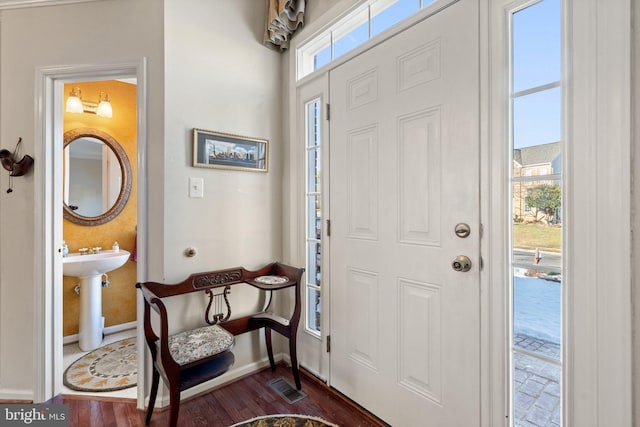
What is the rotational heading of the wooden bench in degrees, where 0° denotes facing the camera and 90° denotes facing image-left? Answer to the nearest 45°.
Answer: approximately 315°

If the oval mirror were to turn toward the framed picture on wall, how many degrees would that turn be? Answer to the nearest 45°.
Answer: approximately 45° to its left

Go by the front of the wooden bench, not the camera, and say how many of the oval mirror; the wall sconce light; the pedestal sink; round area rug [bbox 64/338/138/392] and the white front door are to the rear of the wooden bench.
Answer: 4

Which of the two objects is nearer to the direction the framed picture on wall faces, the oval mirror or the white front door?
the white front door

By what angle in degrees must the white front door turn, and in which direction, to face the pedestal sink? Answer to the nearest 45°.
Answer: approximately 45° to its right

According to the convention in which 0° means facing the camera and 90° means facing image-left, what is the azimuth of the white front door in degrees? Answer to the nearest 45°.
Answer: approximately 45°

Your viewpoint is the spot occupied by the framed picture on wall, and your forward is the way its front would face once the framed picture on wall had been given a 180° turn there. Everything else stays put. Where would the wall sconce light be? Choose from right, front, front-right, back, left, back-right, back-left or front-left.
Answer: front

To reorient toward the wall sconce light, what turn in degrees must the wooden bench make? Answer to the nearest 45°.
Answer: approximately 180°

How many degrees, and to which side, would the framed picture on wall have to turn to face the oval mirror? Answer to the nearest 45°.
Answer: approximately 180°

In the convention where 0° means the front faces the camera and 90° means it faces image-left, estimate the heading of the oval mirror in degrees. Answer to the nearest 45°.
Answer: approximately 0°

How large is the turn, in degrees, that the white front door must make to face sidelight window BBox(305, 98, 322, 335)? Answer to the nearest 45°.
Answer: approximately 90° to its right
